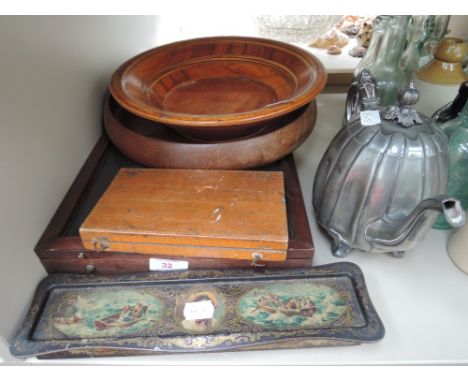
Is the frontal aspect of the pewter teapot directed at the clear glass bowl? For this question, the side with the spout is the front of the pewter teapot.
no

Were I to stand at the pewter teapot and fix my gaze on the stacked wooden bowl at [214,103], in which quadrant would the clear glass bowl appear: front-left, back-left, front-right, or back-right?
front-right

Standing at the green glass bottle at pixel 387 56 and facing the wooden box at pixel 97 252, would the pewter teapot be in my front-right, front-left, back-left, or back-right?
front-left
